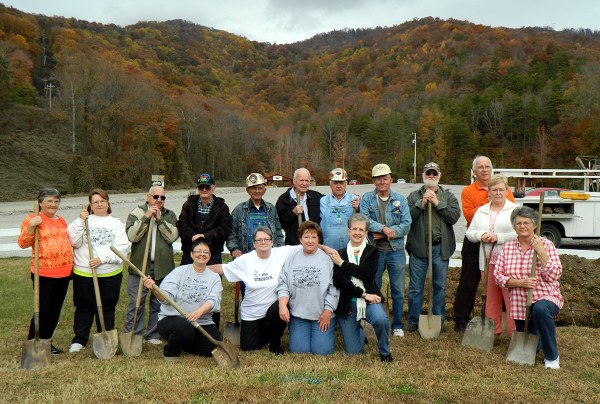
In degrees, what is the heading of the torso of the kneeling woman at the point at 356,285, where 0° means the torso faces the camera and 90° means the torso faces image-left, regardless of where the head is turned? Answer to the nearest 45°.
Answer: approximately 0°

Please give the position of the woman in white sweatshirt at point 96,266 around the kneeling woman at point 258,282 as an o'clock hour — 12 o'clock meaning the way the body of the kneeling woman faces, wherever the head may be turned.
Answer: The woman in white sweatshirt is roughly at 3 o'clock from the kneeling woman.

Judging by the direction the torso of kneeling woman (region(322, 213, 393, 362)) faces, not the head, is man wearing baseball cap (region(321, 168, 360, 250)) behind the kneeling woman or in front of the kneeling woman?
behind

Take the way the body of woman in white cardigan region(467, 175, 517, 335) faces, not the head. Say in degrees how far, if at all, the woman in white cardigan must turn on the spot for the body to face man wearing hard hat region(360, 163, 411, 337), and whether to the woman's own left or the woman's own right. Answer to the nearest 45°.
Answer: approximately 90° to the woman's own right

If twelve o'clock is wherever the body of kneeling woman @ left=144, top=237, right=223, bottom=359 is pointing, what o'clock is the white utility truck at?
The white utility truck is roughly at 8 o'clock from the kneeling woman.

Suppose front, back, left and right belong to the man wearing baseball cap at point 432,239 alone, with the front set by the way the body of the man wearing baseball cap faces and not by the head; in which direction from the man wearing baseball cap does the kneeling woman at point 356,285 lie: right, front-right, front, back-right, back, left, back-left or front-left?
front-right

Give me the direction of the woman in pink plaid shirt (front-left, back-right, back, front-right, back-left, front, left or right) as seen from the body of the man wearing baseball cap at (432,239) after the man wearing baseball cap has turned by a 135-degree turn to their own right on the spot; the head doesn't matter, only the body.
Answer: back

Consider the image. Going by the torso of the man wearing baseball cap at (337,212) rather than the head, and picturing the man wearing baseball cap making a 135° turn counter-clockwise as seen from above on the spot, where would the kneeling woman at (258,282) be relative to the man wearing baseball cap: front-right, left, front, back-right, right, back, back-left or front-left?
back

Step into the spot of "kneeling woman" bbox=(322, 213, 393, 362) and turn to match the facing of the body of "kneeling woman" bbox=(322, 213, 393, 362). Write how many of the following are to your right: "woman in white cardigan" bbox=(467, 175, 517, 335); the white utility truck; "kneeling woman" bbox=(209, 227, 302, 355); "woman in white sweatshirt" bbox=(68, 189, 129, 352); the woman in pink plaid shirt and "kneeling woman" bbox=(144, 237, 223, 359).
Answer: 3

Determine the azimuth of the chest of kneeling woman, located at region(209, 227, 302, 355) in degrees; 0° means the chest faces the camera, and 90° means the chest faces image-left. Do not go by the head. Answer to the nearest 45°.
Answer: approximately 0°
